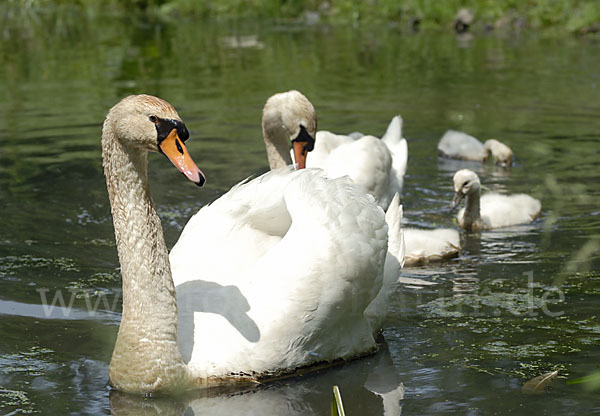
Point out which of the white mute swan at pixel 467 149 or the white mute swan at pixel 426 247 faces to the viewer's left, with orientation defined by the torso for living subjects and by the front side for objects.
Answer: the white mute swan at pixel 426 247

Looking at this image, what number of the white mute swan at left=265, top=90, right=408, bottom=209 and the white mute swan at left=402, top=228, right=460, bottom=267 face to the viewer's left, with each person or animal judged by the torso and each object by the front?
2

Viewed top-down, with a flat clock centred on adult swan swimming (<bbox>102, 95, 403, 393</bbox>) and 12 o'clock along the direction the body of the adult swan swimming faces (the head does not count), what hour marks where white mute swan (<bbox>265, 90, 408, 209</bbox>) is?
The white mute swan is roughly at 5 o'clock from the adult swan swimming.

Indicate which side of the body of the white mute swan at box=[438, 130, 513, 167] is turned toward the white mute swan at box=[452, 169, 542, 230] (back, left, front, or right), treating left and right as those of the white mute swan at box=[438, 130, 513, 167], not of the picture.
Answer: right

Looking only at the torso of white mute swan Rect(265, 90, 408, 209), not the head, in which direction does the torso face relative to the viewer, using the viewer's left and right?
facing to the left of the viewer

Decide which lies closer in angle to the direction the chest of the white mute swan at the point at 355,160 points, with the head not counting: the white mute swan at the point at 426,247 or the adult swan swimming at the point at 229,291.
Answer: the adult swan swimming

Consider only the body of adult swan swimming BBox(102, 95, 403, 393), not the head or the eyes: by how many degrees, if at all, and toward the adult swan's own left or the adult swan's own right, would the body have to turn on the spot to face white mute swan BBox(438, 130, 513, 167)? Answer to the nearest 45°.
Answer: approximately 180°

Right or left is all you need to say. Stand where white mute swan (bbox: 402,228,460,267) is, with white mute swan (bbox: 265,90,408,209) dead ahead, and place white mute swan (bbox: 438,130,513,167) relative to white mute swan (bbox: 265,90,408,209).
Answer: right

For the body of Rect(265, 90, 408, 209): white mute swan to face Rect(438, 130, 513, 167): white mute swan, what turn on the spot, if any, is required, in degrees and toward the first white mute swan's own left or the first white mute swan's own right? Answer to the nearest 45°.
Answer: approximately 135° to the first white mute swan's own right

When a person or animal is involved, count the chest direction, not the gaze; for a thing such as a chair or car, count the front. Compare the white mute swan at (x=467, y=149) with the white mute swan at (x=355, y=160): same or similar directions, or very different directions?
very different directions

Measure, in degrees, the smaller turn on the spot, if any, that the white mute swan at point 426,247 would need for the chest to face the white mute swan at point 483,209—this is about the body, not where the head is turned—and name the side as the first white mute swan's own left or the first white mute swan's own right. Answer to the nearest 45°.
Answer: approximately 135° to the first white mute swan's own right

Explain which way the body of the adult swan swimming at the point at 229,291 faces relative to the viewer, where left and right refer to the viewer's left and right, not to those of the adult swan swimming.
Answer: facing the viewer and to the left of the viewer

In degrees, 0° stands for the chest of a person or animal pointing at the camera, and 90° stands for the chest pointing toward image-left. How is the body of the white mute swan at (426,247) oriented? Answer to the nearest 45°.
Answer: approximately 90°

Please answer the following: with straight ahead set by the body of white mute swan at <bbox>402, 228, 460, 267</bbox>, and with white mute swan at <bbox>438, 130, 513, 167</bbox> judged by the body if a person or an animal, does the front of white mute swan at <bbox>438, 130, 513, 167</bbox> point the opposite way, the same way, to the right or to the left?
the opposite way

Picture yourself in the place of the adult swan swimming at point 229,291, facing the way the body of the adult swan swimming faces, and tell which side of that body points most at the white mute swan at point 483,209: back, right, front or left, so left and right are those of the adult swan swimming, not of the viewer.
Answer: back

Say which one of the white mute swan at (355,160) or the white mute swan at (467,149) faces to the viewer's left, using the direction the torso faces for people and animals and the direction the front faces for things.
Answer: the white mute swan at (355,160)
